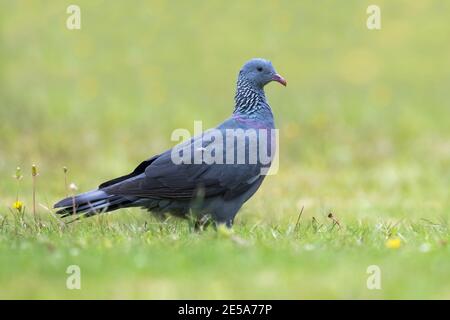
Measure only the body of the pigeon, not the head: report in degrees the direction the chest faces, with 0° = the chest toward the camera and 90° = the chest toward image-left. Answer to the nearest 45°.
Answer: approximately 270°
